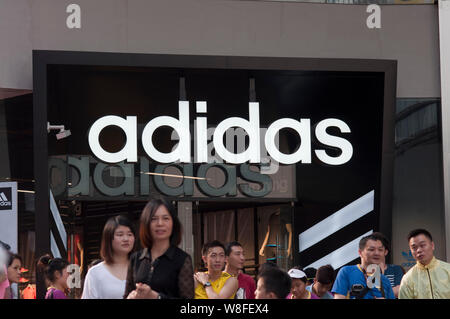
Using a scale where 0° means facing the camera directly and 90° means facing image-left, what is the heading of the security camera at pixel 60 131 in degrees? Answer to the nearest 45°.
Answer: approximately 270°

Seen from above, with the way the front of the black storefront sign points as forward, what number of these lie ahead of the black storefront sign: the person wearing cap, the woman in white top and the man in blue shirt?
3

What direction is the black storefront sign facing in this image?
toward the camera

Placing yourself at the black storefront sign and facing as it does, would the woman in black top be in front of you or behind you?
in front

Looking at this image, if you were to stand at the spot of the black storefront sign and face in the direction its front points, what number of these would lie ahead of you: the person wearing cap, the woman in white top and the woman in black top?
3

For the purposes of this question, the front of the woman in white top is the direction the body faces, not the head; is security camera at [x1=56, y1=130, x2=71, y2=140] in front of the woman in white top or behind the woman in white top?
behind

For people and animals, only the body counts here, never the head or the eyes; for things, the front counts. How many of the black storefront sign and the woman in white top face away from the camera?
0

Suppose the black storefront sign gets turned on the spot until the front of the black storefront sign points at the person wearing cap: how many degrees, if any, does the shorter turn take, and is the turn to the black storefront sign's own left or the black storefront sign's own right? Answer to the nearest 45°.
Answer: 0° — it already faces them

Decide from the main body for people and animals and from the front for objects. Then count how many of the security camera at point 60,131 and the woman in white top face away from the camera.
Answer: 0
